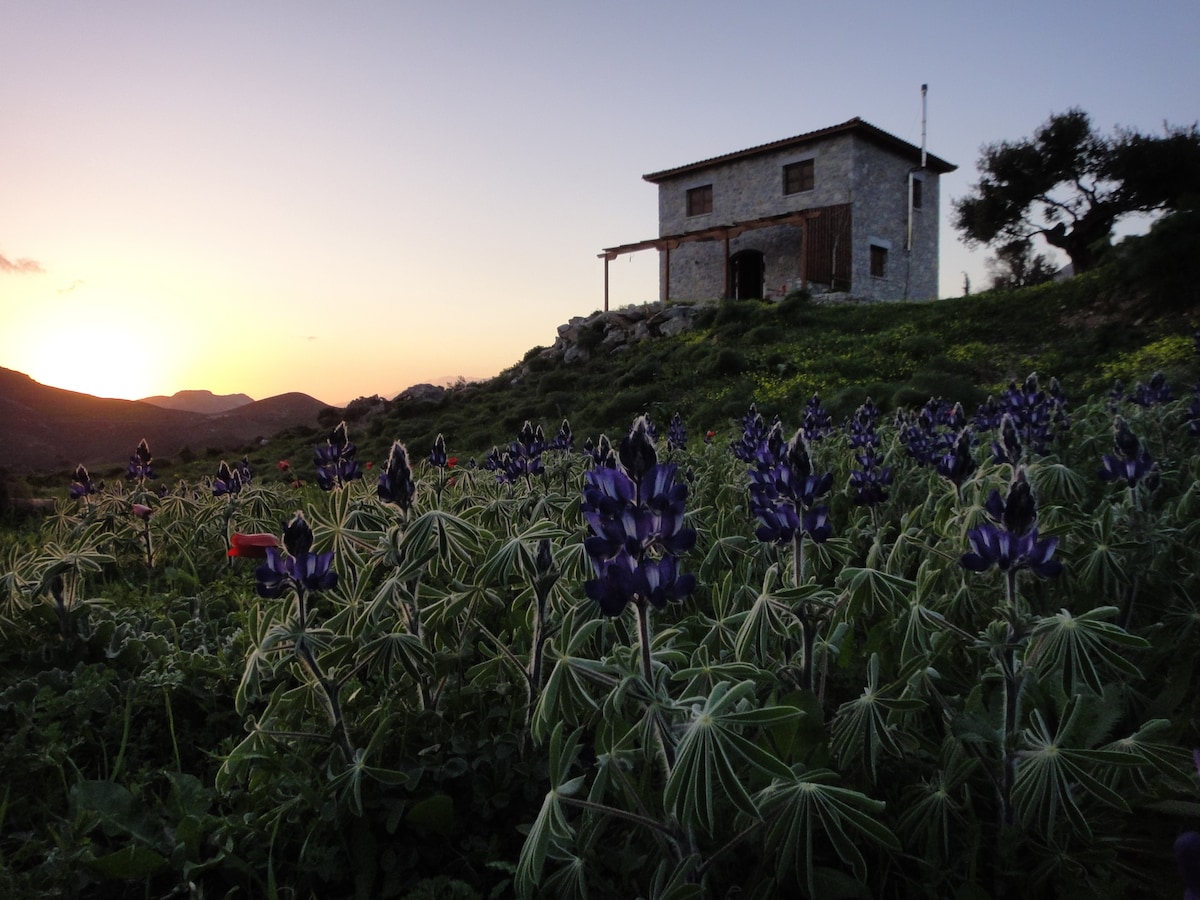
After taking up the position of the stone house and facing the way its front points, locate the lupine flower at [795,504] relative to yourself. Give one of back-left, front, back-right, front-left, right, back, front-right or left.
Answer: front-left

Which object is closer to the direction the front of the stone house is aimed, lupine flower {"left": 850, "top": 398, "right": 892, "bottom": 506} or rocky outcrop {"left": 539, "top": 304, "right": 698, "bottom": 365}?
the rocky outcrop

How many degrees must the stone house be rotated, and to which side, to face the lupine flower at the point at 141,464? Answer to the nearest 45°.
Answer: approximately 45° to its left

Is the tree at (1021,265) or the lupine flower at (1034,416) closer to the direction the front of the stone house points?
the lupine flower

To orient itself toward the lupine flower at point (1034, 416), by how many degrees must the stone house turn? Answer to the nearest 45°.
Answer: approximately 45° to its left

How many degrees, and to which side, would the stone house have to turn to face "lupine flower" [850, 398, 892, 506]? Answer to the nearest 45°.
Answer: approximately 45° to its left

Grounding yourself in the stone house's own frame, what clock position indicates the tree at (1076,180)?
The tree is roughly at 7 o'clock from the stone house.

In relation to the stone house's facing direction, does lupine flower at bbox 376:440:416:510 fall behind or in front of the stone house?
in front

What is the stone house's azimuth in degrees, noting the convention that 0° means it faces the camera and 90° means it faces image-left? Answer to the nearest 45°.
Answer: approximately 45°

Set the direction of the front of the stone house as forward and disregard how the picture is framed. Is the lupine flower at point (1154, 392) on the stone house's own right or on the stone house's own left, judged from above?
on the stone house's own left

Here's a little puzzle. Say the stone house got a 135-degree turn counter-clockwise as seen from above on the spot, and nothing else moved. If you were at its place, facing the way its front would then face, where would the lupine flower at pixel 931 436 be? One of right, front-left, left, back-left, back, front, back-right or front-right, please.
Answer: right

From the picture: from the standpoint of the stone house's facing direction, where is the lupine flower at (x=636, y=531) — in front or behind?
in front

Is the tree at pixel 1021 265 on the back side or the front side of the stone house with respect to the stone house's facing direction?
on the back side

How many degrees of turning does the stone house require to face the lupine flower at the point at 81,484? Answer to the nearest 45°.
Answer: approximately 45° to its left
